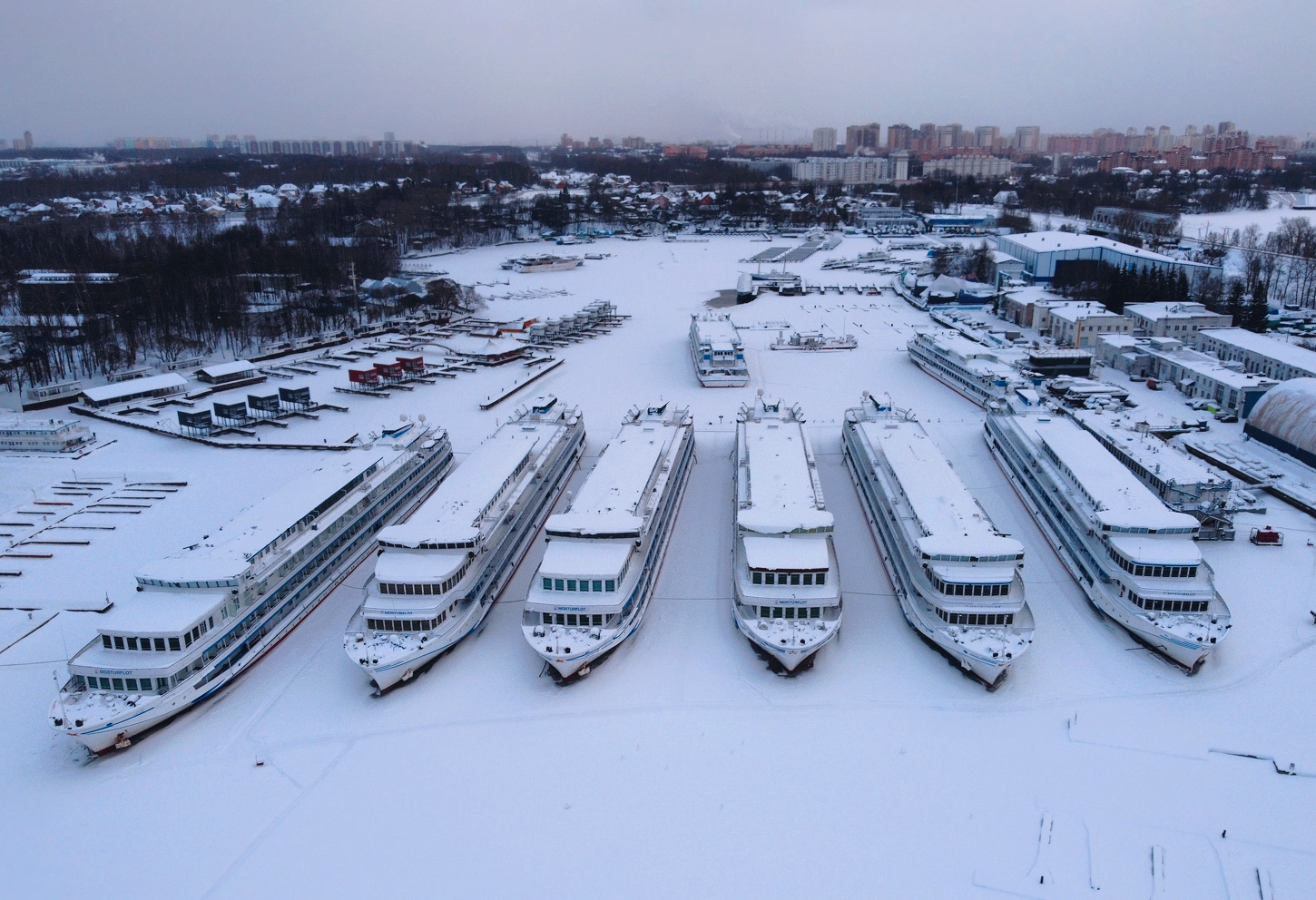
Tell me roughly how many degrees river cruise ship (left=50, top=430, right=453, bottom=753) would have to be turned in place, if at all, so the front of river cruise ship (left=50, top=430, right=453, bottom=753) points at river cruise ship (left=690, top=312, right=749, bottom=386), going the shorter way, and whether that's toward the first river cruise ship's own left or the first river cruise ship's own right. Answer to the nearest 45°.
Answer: approximately 180°

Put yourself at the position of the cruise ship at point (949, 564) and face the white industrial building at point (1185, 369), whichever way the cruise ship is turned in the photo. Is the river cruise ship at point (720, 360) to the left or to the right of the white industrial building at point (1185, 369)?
left

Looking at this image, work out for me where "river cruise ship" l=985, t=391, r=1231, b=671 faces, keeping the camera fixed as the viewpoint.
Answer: facing the viewer and to the right of the viewer

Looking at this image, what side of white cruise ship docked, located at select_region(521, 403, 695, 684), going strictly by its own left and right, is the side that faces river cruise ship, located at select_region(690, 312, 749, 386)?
back

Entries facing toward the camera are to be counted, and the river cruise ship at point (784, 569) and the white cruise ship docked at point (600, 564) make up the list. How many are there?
2

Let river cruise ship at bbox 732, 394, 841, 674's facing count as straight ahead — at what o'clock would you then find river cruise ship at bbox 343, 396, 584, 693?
river cruise ship at bbox 343, 396, 584, 693 is roughly at 3 o'clock from river cruise ship at bbox 732, 394, 841, 674.

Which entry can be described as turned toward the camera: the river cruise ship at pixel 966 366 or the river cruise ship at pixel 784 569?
the river cruise ship at pixel 784 569

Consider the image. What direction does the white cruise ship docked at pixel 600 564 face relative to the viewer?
toward the camera

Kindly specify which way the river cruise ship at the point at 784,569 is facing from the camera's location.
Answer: facing the viewer

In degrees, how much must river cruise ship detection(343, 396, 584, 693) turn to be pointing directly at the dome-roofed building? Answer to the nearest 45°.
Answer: approximately 135° to its left

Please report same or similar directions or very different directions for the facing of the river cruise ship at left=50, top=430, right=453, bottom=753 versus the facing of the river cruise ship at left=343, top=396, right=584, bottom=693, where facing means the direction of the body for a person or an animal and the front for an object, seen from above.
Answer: same or similar directions

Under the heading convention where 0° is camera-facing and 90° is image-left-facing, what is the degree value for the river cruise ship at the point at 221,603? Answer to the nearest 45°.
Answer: approximately 45°
